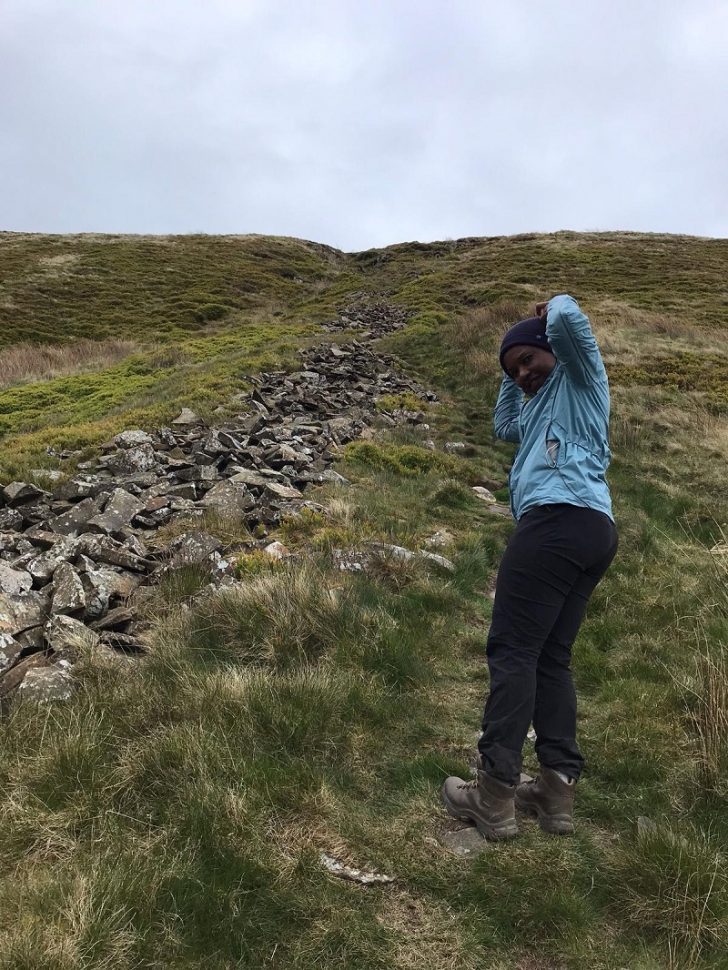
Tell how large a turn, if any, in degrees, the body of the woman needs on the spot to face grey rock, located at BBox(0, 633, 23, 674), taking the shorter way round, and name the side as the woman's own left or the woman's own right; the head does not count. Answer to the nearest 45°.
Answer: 0° — they already face it

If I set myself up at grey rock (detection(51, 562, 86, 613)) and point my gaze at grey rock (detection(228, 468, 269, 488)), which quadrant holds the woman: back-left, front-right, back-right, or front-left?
back-right
